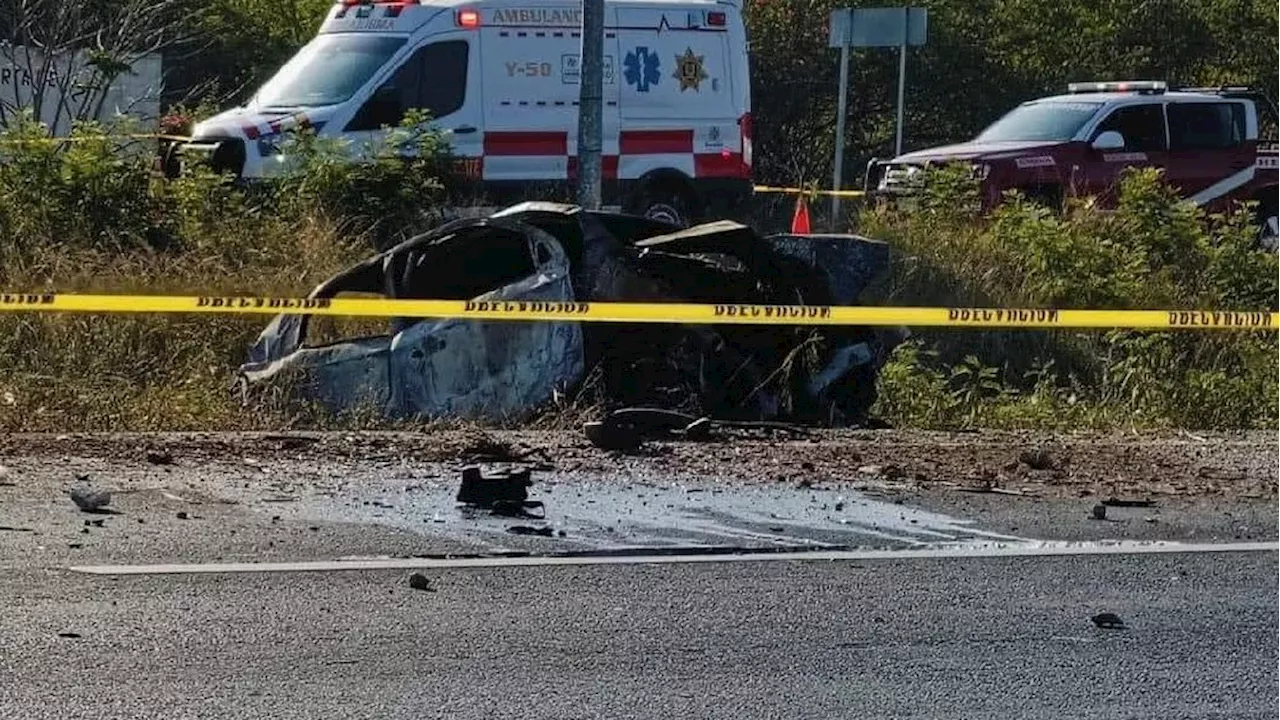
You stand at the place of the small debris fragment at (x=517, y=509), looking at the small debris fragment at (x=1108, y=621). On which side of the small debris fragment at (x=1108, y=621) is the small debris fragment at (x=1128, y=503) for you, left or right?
left

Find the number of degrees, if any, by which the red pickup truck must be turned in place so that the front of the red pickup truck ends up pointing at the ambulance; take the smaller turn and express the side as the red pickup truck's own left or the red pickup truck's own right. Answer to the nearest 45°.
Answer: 0° — it already faces it

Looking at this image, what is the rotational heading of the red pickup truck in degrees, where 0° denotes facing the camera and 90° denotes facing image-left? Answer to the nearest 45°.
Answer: approximately 45°

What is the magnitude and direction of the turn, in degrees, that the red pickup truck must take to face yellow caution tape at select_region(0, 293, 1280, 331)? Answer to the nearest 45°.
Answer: approximately 45° to its left

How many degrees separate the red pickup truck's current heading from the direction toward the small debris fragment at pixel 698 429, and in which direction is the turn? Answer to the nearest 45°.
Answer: approximately 45° to its left

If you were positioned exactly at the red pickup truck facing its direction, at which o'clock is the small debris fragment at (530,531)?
The small debris fragment is roughly at 11 o'clock from the red pickup truck.

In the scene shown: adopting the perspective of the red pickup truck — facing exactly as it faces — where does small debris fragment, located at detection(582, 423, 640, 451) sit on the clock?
The small debris fragment is roughly at 11 o'clock from the red pickup truck.

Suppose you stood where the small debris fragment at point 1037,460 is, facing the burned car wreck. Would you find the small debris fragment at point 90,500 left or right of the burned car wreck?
left
